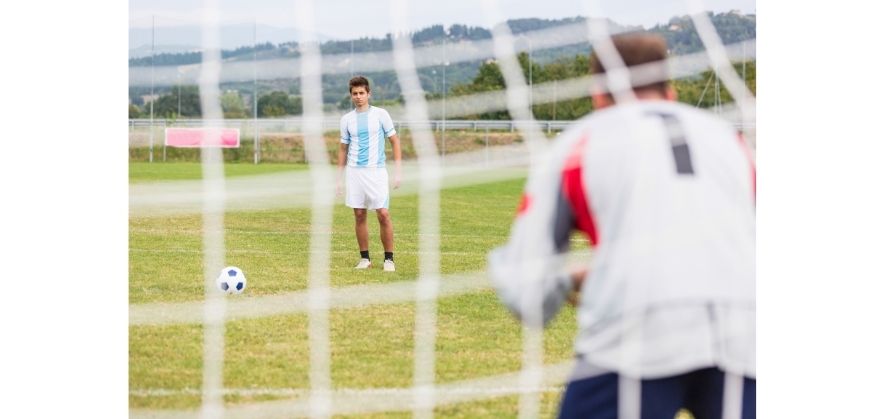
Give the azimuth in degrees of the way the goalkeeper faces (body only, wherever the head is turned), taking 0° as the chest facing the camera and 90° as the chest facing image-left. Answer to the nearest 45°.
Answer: approximately 135°

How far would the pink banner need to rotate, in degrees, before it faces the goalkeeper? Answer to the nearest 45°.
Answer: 0° — it already faces them

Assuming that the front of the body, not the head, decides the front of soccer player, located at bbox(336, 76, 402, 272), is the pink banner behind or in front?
behind

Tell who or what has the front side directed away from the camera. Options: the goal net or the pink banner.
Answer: the goal net

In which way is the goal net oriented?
away from the camera

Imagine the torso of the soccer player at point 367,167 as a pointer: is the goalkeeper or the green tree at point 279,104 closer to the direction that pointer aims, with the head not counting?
the goalkeeper

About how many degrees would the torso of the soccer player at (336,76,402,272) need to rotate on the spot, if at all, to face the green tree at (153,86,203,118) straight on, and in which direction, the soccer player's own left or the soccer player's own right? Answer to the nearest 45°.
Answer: approximately 135° to the soccer player's own right

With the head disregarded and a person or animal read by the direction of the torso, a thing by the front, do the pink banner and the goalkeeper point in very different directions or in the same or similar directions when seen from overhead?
very different directions

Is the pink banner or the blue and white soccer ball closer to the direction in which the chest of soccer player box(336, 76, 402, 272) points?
the blue and white soccer ball
